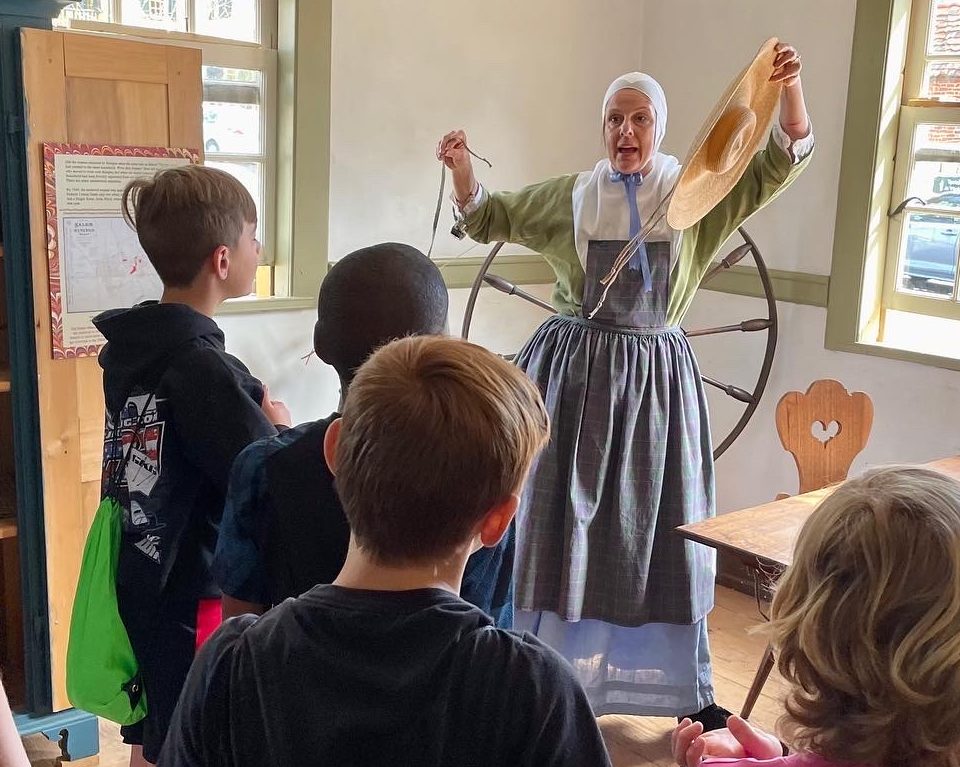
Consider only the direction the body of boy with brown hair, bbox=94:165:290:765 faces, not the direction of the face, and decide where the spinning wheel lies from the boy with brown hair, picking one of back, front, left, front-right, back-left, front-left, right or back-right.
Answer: front

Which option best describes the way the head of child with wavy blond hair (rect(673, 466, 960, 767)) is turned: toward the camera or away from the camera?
away from the camera

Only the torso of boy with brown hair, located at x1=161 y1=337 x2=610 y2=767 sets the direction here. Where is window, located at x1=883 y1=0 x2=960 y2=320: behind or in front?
in front

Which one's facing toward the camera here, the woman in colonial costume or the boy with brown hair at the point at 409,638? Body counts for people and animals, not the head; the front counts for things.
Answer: the woman in colonial costume

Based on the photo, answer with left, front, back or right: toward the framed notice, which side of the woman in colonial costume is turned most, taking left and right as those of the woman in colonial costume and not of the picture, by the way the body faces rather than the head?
right

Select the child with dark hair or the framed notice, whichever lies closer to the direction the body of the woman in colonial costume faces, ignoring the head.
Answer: the child with dark hair

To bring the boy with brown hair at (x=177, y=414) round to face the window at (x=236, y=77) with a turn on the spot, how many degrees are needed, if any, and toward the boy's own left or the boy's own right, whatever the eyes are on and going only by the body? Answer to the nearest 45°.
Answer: approximately 45° to the boy's own left

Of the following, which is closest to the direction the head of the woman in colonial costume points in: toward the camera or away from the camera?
toward the camera

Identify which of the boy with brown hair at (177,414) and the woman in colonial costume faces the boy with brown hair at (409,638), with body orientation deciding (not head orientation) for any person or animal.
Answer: the woman in colonial costume

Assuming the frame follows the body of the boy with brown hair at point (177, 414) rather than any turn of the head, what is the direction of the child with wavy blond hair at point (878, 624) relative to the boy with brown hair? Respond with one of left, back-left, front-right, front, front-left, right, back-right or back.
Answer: right

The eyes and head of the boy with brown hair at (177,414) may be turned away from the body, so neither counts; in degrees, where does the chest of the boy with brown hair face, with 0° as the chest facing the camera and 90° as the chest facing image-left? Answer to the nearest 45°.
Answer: approximately 225°

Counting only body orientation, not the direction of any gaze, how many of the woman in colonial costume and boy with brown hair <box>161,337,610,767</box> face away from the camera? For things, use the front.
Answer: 1

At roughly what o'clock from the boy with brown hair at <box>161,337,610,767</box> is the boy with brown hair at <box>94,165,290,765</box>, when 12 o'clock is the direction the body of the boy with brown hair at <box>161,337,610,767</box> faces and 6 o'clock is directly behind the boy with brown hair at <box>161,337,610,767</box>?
the boy with brown hair at <box>94,165,290,765</box> is roughly at 11 o'clock from the boy with brown hair at <box>161,337,610,767</box>.

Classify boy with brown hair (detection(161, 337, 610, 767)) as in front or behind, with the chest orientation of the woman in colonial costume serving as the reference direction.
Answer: in front

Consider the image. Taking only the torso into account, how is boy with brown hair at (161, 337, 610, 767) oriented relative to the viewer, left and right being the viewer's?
facing away from the viewer

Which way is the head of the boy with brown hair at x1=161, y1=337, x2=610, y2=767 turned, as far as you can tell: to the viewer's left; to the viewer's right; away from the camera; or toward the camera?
away from the camera

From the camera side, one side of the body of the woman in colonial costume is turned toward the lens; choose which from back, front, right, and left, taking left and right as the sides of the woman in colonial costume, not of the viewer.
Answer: front

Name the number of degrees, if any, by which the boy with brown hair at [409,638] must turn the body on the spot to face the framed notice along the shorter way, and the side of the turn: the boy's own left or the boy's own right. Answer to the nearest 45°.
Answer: approximately 45° to the boy's own left
